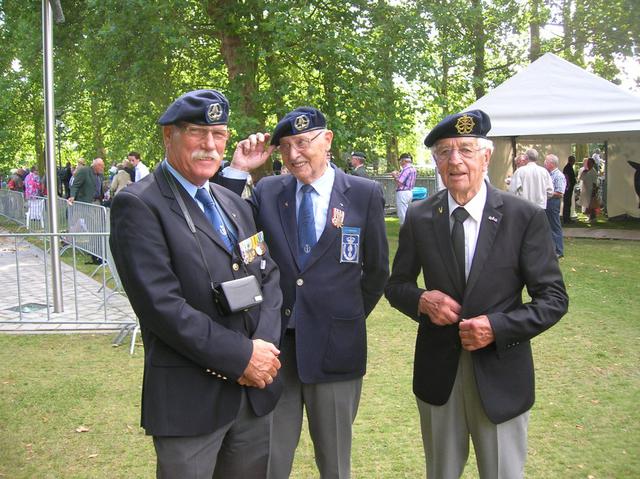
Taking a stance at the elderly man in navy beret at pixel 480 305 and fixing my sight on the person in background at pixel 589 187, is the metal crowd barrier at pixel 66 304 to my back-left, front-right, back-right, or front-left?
front-left

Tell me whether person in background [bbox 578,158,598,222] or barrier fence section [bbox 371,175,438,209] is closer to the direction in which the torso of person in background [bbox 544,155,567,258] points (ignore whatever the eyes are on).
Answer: the barrier fence section

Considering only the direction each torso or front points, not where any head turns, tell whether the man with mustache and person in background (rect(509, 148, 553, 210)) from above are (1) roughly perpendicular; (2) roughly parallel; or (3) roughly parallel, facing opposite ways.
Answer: roughly perpendicular

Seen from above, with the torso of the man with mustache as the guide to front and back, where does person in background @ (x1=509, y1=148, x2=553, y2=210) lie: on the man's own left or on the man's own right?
on the man's own left

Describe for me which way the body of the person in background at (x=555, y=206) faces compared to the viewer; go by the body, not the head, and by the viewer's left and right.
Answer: facing to the left of the viewer

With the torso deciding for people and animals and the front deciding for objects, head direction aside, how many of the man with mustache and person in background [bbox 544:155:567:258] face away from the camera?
0

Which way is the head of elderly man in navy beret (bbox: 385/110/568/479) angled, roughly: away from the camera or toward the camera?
toward the camera

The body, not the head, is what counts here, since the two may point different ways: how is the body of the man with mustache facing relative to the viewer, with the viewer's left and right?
facing the viewer and to the right of the viewer

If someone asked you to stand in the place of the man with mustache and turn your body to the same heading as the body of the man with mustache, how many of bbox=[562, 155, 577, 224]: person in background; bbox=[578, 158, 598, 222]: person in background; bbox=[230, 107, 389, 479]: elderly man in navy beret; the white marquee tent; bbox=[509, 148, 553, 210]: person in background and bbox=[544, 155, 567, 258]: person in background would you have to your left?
6

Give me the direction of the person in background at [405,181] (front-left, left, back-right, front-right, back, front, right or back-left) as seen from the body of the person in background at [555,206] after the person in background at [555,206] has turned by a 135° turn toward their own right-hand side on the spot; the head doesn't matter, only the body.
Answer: left

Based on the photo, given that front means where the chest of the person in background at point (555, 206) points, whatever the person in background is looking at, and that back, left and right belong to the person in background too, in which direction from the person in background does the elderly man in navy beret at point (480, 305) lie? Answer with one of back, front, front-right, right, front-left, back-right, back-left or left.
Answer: left
